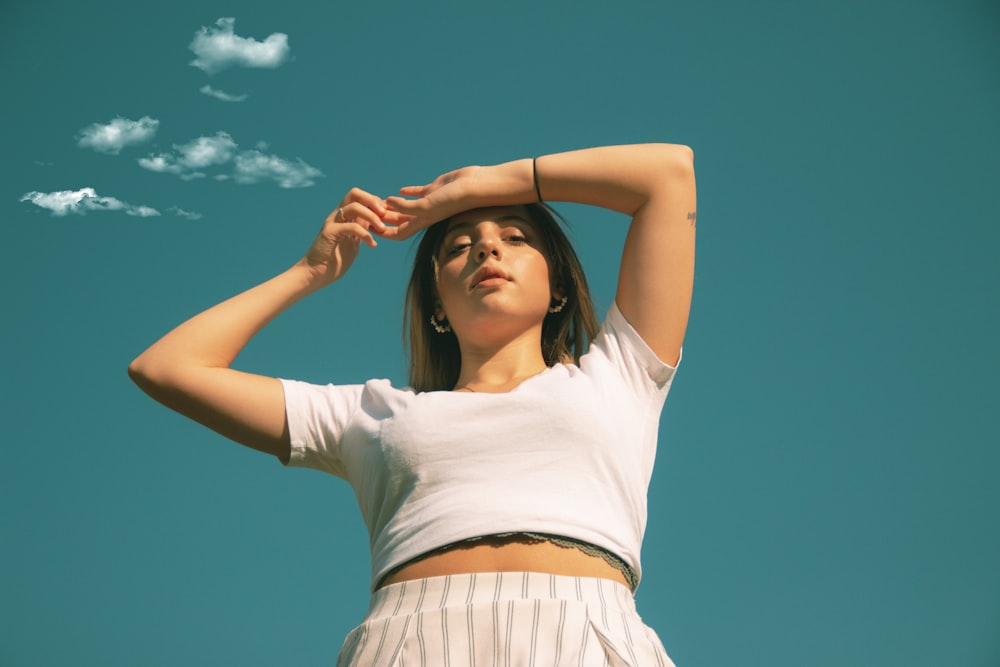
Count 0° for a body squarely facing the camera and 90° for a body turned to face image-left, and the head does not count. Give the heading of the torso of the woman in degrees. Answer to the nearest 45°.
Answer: approximately 0°
